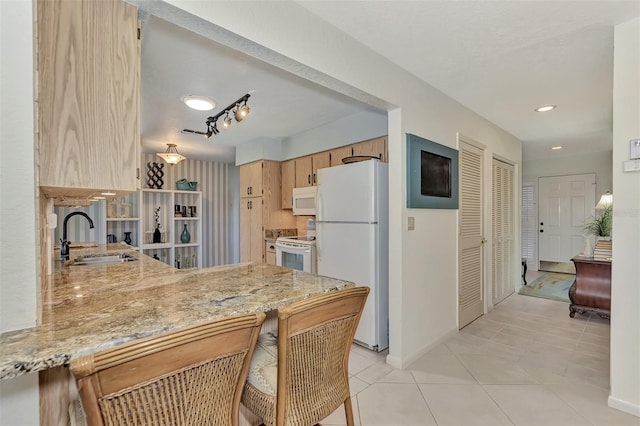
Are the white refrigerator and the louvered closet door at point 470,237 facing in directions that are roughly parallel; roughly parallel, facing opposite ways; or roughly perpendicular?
roughly perpendicular

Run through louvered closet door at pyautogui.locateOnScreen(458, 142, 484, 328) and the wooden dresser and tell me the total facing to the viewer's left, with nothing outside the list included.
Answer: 1

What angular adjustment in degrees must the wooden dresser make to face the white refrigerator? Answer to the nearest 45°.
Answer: approximately 45° to its left

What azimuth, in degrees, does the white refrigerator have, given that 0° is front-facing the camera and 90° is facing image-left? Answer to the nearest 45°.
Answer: approximately 45°

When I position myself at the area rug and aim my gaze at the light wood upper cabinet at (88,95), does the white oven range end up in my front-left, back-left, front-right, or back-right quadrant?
front-right

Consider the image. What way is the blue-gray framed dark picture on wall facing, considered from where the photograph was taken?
facing the viewer and to the right of the viewer

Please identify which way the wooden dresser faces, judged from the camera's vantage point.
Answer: facing to the left of the viewer

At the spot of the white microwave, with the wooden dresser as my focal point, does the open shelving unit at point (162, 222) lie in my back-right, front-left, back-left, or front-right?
back-left

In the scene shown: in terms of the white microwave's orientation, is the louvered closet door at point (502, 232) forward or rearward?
rearward

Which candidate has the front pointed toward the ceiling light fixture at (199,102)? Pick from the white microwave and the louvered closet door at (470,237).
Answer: the white microwave

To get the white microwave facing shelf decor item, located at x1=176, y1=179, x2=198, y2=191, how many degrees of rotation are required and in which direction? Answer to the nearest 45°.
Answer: approximately 90° to its right
